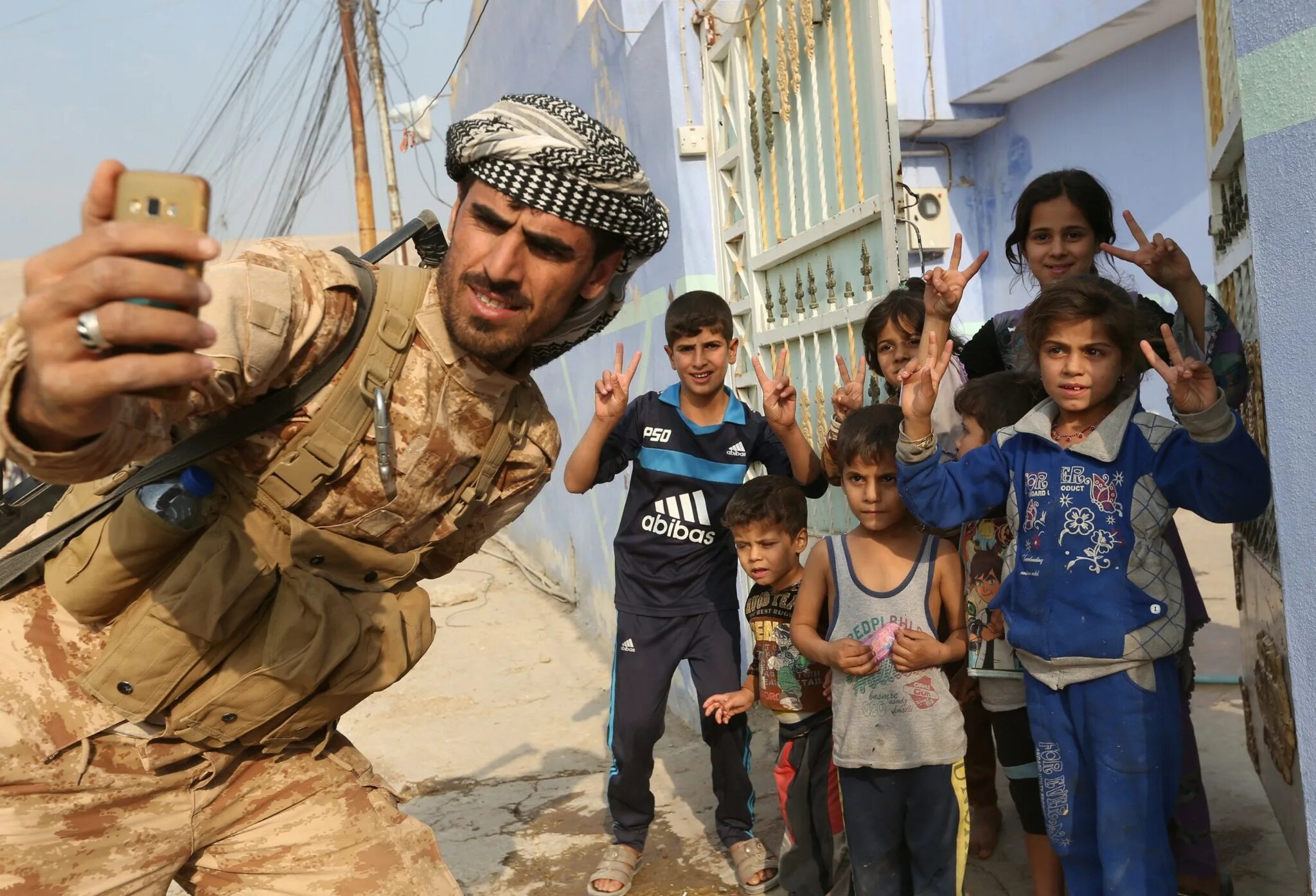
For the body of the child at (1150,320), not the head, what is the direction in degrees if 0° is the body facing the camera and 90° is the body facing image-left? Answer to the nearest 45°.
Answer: approximately 0°

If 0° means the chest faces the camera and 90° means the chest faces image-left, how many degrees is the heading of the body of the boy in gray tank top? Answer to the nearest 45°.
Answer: approximately 0°

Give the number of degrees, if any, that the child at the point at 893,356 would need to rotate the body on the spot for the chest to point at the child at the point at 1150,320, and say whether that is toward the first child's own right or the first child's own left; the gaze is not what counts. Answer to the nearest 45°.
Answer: approximately 45° to the first child's own left

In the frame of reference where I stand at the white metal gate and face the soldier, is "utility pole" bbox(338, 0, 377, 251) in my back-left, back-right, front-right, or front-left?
back-right

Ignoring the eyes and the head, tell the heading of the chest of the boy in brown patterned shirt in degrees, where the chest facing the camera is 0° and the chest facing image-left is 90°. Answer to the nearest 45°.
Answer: approximately 45°
